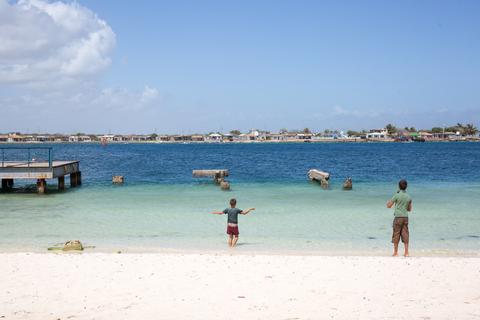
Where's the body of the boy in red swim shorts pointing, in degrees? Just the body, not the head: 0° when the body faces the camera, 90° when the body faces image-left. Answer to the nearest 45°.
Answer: approximately 180°

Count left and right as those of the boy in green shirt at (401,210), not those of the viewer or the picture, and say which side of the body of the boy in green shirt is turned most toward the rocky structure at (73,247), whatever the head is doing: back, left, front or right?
left

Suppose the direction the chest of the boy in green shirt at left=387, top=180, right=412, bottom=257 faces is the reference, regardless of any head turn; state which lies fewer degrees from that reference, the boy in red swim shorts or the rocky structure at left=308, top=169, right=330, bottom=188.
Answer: the rocky structure

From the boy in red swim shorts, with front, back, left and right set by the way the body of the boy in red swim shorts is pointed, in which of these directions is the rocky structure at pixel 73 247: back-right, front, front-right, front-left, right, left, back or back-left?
left

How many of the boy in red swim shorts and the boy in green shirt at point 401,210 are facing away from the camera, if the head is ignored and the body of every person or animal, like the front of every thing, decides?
2

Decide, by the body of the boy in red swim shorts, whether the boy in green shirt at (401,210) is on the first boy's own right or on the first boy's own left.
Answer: on the first boy's own right

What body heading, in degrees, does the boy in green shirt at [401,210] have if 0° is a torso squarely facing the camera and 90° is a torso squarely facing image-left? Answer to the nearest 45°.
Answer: approximately 180°

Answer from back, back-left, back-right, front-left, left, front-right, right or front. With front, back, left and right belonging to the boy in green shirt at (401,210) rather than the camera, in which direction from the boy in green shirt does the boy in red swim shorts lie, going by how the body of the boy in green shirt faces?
left
